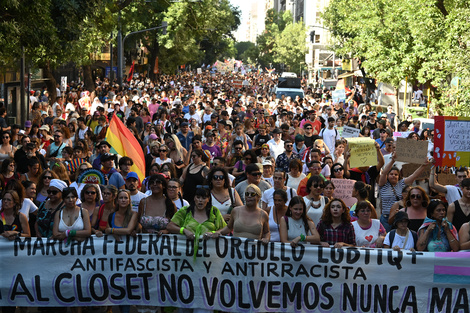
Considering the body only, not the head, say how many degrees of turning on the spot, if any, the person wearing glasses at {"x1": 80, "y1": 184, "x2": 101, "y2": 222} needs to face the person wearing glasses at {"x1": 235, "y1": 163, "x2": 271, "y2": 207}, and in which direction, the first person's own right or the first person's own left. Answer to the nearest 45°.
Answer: approximately 90° to the first person's own left

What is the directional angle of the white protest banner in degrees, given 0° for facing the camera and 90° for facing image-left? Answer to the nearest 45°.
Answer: approximately 0°

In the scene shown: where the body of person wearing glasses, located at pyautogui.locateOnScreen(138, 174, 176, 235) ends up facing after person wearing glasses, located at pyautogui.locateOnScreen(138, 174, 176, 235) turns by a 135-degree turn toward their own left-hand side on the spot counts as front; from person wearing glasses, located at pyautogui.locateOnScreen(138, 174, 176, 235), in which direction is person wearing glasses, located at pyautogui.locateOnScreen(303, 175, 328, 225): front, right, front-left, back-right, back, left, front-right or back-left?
front-right

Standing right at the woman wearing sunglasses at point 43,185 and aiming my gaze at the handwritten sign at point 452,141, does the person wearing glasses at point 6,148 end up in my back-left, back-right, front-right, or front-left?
back-left

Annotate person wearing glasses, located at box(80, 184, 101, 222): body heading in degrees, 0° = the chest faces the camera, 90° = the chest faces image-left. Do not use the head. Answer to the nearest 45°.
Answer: approximately 0°

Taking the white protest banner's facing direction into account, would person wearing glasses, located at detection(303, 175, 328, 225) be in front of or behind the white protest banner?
behind

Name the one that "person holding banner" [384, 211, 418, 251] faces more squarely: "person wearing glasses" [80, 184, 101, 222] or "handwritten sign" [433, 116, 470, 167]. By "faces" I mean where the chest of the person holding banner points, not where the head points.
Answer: the person wearing glasses

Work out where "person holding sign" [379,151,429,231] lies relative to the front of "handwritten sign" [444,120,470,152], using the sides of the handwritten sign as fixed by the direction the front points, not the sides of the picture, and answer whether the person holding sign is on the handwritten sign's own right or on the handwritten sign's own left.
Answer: on the handwritten sign's own right

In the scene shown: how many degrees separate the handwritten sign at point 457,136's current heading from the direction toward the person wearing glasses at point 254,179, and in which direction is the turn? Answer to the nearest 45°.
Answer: approximately 90° to its right

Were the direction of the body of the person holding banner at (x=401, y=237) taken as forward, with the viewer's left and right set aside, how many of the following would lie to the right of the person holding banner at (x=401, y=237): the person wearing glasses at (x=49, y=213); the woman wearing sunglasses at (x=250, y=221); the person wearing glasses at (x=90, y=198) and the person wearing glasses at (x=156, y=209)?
4
